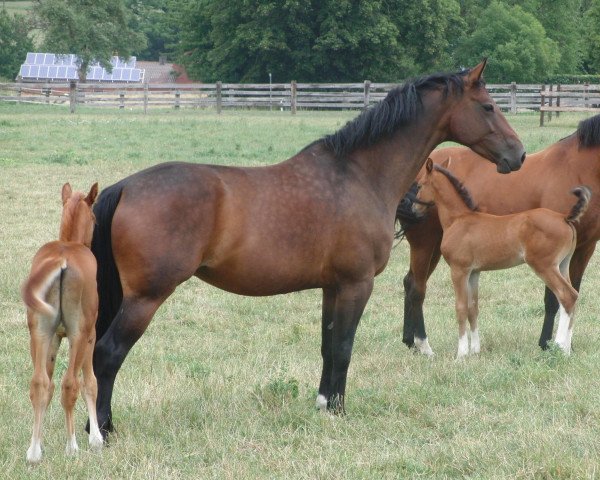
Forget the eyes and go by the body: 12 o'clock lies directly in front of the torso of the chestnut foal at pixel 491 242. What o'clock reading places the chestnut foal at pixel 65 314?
the chestnut foal at pixel 65 314 is roughly at 10 o'clock from the chestnut foal at pixel 491 242.

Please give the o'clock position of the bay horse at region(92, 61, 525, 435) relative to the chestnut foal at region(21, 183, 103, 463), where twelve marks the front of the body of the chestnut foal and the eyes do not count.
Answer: The bay horse is roughly at 2 o'clock from the chestnut foal.

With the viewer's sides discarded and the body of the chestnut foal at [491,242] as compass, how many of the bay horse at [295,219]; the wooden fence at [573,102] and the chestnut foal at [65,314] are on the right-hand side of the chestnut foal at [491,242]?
1

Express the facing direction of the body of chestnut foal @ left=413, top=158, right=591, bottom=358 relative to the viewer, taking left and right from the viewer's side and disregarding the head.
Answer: facing to the left of the viewer

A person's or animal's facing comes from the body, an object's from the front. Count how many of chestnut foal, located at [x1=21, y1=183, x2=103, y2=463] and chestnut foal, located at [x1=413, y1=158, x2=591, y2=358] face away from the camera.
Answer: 1

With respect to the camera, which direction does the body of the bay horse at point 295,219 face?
to the viewer's right

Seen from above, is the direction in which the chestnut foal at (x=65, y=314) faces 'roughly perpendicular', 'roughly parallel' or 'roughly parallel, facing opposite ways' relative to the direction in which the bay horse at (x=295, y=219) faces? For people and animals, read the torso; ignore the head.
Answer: roughly perpendicular

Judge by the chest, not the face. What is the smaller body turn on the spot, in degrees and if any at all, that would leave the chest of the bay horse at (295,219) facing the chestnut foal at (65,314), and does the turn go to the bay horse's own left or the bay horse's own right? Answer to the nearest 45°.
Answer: approximately 135° to the bay horse's own right

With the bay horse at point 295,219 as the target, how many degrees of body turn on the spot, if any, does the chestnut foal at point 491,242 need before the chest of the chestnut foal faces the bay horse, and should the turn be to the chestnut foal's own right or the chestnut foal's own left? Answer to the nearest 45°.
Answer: approximately 45° to the chestnut foal's own left

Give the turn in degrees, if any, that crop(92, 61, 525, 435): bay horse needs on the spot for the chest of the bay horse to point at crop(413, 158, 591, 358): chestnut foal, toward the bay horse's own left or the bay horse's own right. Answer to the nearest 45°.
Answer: approximately 45° to the bay horse's own left

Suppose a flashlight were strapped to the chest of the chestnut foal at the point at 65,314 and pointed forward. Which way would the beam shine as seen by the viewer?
away from the camera
